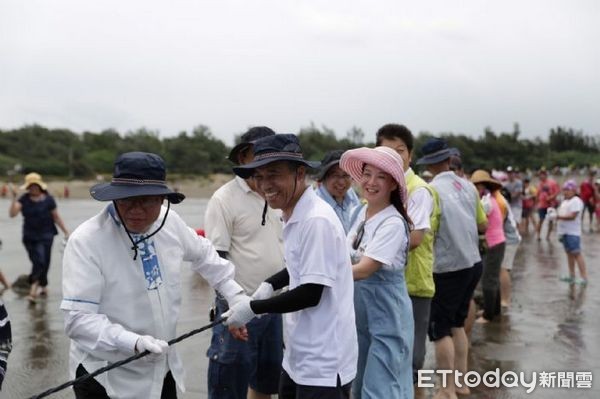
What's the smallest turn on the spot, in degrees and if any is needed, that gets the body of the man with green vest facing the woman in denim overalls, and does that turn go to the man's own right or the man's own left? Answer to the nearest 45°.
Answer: approximately 90° to the man's own left

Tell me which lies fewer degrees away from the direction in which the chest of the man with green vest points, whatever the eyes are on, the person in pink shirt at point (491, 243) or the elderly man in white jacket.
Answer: the elderly man in white jacket

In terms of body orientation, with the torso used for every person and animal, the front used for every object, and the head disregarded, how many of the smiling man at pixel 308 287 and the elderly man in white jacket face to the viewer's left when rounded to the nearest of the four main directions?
1

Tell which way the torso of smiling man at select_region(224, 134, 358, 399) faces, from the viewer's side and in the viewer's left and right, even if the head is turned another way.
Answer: facing to the left of the viewer

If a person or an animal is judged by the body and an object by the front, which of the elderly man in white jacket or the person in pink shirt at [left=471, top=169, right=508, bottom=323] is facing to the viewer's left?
the person in pink shirt

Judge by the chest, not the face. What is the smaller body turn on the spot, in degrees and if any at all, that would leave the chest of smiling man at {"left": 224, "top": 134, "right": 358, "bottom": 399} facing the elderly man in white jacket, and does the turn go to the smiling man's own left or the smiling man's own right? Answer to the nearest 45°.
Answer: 0° — they already face them

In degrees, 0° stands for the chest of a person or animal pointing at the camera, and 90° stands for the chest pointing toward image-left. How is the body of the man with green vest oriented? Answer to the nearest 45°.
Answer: approximately 90°

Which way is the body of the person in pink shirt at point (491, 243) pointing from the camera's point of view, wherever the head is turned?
to the viewer's left

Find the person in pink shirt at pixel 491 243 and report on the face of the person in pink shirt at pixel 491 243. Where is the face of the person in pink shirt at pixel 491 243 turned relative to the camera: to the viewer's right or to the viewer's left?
to the viewer's left

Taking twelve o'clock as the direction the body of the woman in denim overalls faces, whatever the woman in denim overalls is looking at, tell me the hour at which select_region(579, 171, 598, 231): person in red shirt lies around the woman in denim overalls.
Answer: The person in red shirt is roughly at 5 o'clock from the woman in denim overalls.
